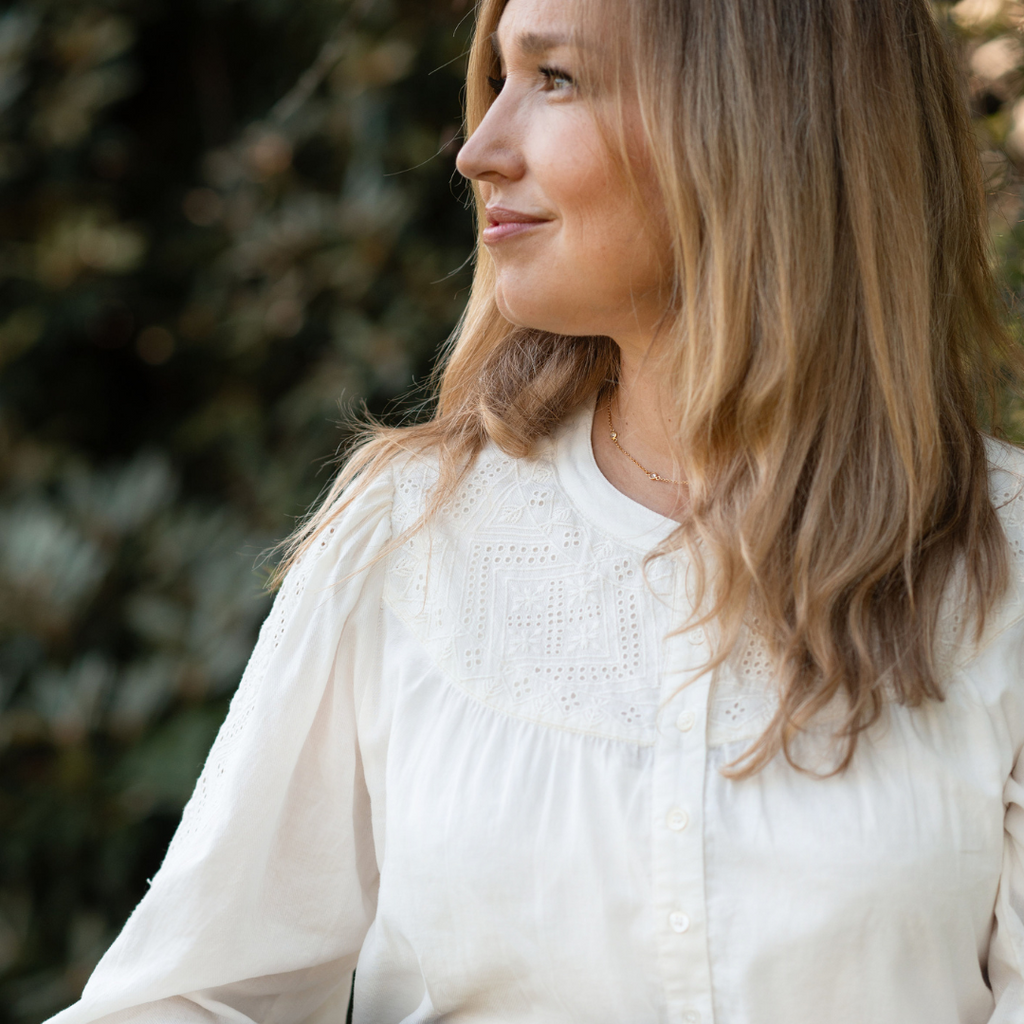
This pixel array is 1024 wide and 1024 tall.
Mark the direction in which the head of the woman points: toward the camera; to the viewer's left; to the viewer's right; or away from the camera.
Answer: to the viewer's left

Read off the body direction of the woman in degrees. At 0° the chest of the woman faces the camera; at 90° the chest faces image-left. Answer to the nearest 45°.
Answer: approximately 0°
